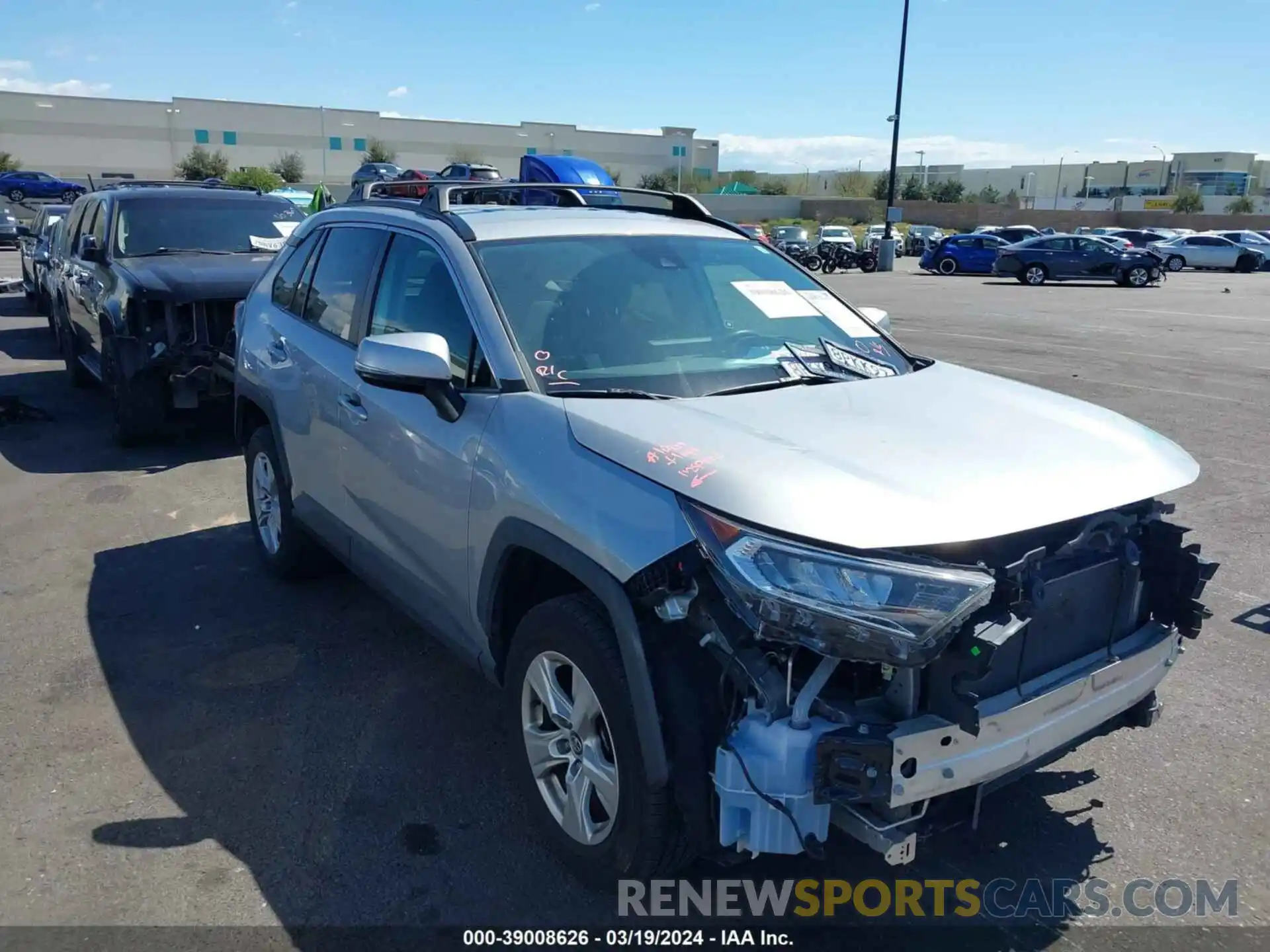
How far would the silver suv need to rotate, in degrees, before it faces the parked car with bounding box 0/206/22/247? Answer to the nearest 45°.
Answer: approximately 180°

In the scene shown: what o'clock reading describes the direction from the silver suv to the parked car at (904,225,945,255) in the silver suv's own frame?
The parked car is roughly at 8 o'clock from the silver suv.

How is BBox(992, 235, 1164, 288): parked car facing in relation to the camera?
to the viewer's right

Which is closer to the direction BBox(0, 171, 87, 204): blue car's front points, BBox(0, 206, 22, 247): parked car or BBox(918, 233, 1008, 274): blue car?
the blue car

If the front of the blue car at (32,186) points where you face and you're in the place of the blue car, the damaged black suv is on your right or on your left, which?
on your right

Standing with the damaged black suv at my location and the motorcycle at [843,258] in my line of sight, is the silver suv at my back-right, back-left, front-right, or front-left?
back-right

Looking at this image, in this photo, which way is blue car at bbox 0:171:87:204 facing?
to the viewer's right

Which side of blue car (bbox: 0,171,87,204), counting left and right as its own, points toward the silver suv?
right

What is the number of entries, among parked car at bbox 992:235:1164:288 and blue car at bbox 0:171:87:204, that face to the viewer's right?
2

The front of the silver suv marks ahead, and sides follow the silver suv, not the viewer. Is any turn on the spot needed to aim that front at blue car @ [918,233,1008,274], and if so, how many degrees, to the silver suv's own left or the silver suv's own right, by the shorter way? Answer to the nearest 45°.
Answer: approximately 135° to the silver suv's own left

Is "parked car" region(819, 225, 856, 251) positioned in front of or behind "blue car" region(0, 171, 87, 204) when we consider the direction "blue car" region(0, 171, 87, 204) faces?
in front

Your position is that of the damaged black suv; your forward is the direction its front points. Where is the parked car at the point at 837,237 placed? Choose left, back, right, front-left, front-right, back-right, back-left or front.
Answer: left
